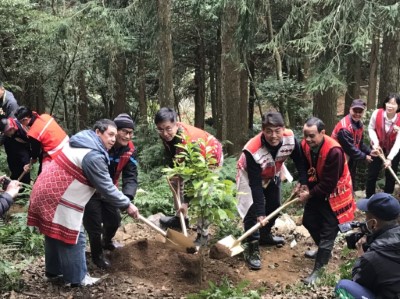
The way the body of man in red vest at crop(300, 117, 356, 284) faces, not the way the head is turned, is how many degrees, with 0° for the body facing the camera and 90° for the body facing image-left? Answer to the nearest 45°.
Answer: approximately 45°

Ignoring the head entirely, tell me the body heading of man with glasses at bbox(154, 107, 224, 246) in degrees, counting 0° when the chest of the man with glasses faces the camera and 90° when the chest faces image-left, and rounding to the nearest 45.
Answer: approximately 45°

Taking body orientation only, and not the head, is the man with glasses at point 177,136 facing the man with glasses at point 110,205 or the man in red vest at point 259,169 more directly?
the man with glasses

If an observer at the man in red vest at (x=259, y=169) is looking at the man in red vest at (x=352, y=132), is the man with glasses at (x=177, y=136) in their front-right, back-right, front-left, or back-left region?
back-left

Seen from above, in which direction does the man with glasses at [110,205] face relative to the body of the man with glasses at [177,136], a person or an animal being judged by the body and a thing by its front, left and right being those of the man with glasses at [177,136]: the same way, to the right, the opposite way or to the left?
to the left

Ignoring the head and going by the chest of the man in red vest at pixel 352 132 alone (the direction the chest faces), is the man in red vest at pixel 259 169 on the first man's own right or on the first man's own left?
on the first man's own right

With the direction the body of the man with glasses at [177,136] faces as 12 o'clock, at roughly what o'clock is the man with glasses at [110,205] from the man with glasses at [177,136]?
the man with glasses at [110,205] is roughly at 1 o'clock from the man with glasses at [177,136].

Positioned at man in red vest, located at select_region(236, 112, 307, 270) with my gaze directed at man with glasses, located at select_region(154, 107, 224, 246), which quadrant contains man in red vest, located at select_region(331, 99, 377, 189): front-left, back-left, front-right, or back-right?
back-right

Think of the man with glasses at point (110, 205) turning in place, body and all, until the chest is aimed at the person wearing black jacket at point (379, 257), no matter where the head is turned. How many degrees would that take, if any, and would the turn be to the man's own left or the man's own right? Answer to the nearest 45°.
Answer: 0° — they already face them
